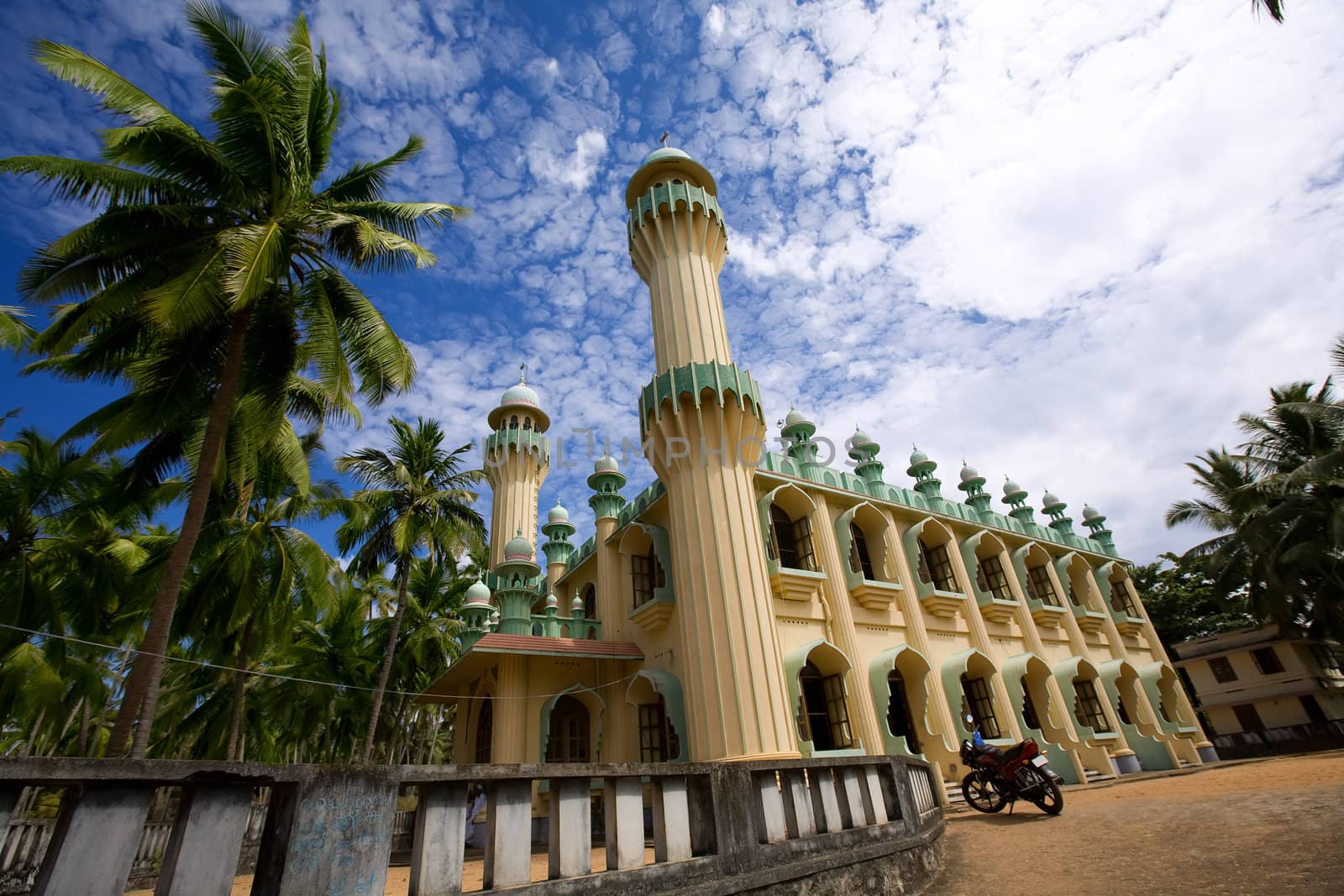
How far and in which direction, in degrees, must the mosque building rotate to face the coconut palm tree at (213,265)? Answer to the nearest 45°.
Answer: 0° — it already faces it

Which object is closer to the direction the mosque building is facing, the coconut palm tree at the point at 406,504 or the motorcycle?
the coconut palm tree

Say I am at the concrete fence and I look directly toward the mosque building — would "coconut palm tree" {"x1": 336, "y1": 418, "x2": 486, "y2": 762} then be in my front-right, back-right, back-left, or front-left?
front-left

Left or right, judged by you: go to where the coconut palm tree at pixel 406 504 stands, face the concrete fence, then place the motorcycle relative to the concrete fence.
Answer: left

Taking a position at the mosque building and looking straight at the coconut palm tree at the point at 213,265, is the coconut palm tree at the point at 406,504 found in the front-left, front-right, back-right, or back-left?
front-right

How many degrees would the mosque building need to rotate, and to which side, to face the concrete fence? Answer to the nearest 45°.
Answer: approximately 45° to its left

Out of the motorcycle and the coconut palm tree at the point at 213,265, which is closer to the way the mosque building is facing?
the coconut palm tree

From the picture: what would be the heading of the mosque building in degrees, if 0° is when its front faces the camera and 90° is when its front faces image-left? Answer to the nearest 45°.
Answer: approximately 45°

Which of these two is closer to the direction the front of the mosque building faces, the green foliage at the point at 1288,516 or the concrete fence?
the concrete fence

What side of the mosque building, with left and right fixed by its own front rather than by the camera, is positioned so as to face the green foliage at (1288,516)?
back

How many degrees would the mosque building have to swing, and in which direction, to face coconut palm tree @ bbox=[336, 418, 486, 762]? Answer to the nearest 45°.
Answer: approximately 45° to its right

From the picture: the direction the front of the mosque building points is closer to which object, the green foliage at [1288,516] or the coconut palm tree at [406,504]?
the coconut palm tree
